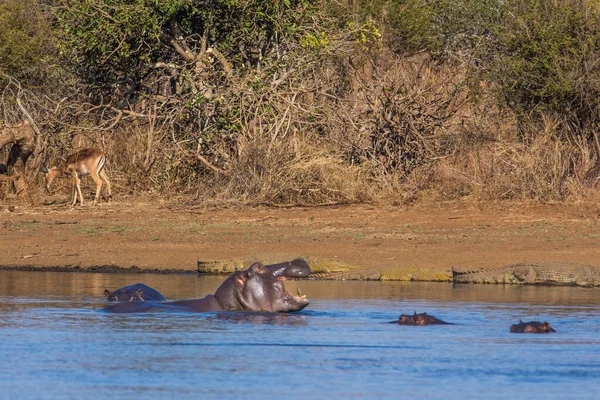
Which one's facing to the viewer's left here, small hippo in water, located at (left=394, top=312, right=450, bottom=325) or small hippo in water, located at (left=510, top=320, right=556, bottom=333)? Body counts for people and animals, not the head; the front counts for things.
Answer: small hippo in water, located at (left=394, top=312, right=450, bottom=325)

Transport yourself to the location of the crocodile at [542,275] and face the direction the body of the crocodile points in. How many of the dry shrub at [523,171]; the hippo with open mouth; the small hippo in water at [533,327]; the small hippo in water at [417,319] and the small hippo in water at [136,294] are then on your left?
1

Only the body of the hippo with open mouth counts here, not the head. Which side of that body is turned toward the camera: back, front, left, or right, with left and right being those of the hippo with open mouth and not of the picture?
right

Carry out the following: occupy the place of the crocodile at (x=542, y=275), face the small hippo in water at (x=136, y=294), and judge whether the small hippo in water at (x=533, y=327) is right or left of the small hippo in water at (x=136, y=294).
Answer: left

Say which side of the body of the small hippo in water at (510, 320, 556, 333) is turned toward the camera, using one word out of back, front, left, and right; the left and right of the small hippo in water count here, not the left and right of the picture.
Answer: right

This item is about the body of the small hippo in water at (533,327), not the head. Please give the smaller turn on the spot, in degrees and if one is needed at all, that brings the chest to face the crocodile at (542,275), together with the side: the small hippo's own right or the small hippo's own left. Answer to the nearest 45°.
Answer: approximately 90° to the small hippo's own left

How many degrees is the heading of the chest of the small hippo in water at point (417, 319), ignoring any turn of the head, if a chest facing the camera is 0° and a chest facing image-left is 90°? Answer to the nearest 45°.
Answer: approximately 90°
